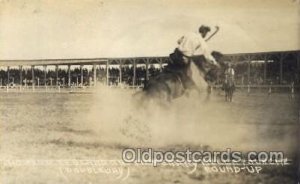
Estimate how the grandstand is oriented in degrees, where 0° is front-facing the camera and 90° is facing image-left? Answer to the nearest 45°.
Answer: approximately 0°
